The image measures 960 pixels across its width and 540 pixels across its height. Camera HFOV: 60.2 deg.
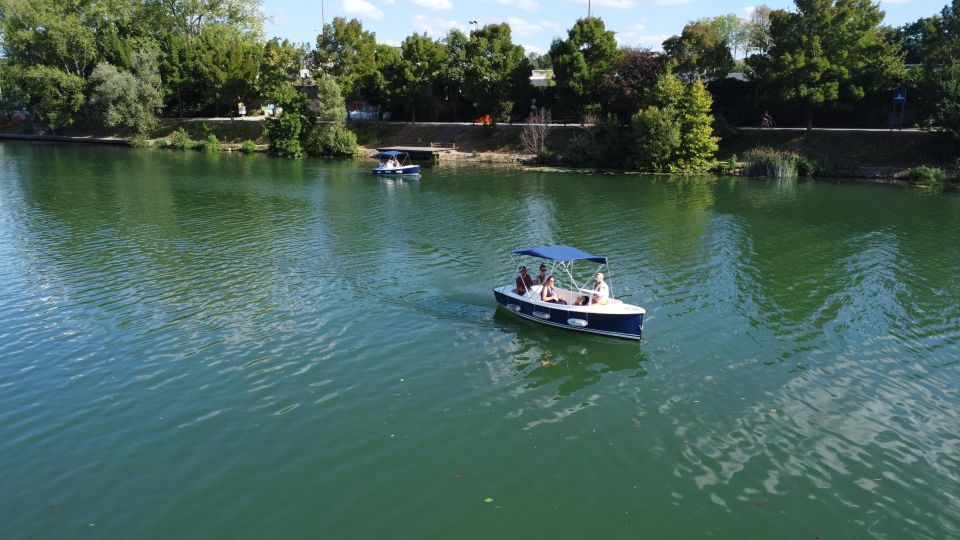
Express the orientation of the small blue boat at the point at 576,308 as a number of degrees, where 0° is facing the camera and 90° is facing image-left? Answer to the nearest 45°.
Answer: approximately 315°
